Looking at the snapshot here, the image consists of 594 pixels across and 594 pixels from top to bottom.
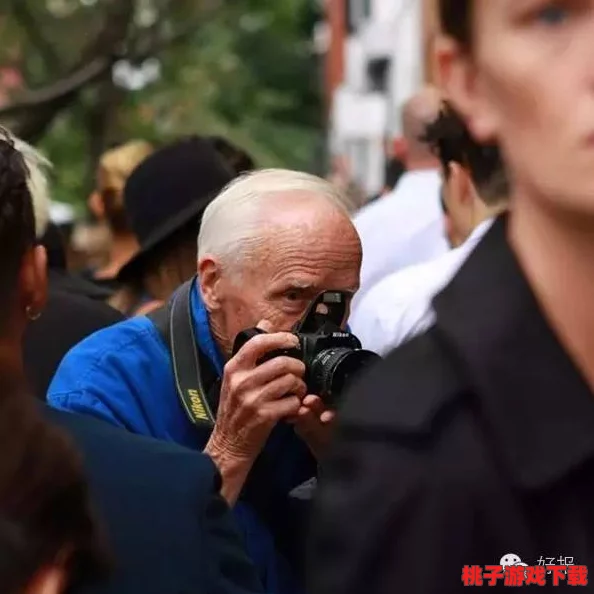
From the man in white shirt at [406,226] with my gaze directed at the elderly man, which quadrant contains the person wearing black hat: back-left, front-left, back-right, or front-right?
front-right

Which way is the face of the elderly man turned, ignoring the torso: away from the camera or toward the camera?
toward the camera

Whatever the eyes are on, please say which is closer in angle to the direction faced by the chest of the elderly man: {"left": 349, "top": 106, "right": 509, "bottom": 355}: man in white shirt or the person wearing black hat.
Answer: the man in white shirt

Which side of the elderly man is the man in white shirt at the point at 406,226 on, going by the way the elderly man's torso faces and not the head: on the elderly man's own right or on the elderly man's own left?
on the elderly man's own left

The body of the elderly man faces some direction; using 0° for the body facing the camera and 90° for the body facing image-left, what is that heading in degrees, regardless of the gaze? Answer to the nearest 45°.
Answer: approximately 315°

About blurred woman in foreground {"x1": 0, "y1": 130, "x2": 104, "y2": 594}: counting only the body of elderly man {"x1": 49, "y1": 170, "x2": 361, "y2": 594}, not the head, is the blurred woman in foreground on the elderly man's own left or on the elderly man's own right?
on the elderly man's own right

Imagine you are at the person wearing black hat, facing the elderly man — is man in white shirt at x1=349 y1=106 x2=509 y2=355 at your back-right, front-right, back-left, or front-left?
front-left

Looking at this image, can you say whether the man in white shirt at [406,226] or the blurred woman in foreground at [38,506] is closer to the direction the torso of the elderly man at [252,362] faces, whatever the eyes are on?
the blurred woman in foreground

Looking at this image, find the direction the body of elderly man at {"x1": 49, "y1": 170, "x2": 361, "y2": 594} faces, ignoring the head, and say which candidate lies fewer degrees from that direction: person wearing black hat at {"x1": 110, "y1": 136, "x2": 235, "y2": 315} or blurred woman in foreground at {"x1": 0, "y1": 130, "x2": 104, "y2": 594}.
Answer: the blurred woman in foreground
